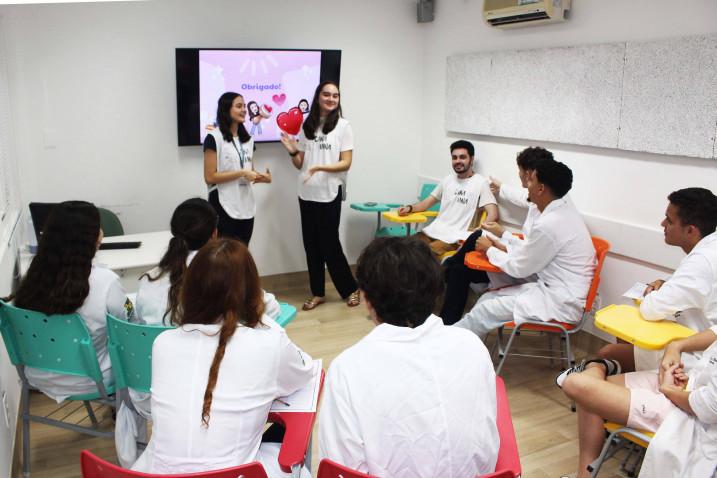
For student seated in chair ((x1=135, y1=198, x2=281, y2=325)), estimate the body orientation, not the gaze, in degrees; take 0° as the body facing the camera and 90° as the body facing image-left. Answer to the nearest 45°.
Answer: approximately 225°

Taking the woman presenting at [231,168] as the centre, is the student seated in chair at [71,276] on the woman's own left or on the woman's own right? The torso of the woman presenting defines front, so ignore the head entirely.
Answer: on the woman's own right

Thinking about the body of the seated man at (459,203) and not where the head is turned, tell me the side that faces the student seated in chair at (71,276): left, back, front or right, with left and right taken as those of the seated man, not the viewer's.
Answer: front

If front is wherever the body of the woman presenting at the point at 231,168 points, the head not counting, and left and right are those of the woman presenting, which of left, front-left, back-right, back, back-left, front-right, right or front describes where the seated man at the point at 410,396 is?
front-right

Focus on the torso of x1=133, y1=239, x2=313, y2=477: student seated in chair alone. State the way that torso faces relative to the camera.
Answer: away from the camera

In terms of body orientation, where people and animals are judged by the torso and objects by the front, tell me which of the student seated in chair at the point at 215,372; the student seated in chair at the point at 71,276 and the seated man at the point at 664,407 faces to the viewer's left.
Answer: the seated man

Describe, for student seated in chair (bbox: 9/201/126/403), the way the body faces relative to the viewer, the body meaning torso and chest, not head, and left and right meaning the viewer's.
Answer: facing away from the viewer and to the right of the viewer

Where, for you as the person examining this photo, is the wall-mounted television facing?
facing the viewer

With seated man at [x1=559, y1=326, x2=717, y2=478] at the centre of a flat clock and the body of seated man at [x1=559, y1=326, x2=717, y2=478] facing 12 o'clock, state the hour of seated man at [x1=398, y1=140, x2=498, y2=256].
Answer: seated man at [x1=398, y1=140, x2=498, y2=256] is roughly at 2 o'clock from seated man at [x1=559, y1=326, x2=717, y2=478].

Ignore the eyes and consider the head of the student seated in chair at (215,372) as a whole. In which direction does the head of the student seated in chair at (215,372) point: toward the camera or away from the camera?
away from the camera

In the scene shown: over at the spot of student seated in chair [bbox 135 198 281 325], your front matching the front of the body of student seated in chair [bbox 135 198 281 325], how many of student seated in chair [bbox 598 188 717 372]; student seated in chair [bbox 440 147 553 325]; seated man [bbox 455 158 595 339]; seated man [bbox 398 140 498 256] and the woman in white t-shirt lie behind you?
0

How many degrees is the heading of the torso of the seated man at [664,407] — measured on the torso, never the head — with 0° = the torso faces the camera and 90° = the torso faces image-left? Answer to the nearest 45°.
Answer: approximately 90°

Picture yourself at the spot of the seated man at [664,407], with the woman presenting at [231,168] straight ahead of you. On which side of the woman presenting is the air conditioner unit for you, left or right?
right

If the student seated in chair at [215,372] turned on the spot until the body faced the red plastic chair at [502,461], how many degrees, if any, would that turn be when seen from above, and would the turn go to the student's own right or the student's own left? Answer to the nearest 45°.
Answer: approximately 90° to the student's own right

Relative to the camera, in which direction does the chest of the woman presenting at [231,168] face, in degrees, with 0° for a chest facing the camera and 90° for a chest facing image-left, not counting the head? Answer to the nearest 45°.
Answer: approximately 315°

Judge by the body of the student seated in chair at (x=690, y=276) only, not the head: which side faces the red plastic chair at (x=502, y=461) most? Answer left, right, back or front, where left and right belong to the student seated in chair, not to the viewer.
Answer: left

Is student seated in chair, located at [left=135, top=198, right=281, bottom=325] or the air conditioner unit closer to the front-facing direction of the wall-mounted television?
the student seated in chair
